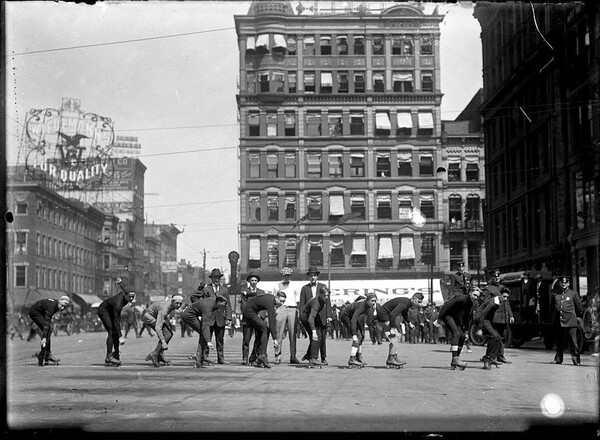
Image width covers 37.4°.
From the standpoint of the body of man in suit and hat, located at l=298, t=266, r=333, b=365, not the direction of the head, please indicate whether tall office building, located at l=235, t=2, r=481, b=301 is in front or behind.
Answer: behind

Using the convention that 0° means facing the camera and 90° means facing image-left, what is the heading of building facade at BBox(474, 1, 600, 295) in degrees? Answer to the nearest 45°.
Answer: approximately 45°

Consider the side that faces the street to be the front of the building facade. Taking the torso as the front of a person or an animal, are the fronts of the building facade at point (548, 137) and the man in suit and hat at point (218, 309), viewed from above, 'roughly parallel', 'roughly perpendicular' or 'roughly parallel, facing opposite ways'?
roughly perpendicular

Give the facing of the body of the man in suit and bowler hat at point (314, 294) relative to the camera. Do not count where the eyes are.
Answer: toward the camera

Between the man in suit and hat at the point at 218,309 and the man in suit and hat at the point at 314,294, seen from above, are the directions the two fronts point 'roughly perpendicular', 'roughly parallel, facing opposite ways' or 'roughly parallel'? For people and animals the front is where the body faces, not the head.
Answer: roughly parallel

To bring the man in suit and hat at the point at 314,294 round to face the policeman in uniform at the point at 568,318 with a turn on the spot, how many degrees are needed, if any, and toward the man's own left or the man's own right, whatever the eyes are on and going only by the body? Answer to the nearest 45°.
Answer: approximately 90° to the man's own left

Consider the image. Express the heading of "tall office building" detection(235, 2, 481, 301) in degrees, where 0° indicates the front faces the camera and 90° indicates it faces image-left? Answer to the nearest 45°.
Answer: approximately 0°

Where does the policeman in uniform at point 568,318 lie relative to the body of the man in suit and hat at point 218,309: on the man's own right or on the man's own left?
on the man's own left

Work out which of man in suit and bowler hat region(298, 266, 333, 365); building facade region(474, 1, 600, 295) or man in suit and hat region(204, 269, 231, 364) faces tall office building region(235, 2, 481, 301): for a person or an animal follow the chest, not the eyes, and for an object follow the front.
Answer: the building facade

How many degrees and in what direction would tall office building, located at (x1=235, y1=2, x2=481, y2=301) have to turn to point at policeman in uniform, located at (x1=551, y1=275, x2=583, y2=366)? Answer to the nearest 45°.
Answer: approximately 45° to its left
